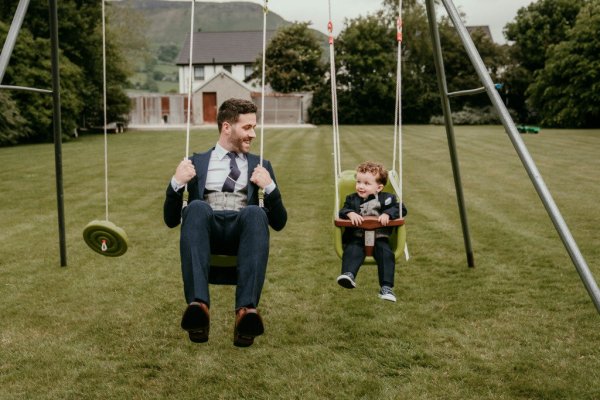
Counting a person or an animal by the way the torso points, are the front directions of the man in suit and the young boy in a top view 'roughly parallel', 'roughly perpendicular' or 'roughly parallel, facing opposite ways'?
roughly parallel

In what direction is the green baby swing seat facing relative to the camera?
toward the camera

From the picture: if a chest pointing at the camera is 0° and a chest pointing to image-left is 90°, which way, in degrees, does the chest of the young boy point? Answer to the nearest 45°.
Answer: approximately 0°

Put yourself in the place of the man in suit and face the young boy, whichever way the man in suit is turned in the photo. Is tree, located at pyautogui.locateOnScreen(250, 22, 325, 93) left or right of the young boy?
left

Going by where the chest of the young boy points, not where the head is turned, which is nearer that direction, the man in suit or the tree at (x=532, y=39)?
the man in suit

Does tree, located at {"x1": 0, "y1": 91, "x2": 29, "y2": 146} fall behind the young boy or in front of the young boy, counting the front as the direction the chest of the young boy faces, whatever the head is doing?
behind

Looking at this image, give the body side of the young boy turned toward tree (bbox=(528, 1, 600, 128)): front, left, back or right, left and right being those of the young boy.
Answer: back

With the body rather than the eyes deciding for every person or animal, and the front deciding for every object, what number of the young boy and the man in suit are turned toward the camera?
2

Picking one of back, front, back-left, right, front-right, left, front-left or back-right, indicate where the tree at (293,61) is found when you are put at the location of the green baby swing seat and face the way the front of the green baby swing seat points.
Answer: back

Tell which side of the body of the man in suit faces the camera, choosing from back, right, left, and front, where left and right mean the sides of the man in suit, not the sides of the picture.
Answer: front

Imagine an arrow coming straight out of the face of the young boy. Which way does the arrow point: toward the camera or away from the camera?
toward the camera

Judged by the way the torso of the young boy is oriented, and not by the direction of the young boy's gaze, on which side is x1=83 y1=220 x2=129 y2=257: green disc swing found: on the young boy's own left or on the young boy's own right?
on the young boy's own right

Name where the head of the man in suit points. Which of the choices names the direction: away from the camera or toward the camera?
toward the camera

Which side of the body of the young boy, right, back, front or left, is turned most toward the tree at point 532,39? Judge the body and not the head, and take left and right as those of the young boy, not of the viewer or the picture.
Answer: back

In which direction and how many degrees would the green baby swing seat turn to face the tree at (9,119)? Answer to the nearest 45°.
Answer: approximately 135° to its right

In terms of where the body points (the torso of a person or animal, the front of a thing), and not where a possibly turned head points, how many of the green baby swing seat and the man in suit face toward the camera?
2
